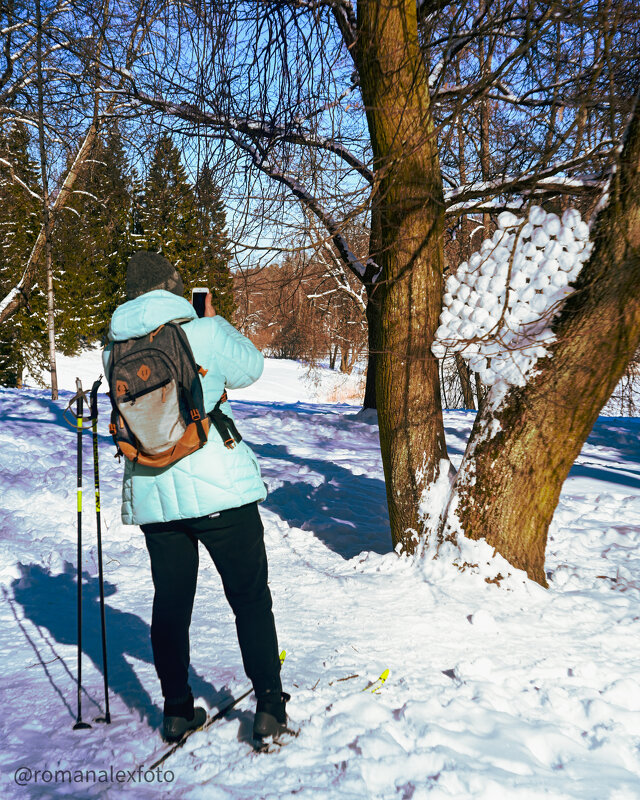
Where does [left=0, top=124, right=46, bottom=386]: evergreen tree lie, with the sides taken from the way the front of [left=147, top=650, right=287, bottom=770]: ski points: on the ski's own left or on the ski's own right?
on the ski's own left

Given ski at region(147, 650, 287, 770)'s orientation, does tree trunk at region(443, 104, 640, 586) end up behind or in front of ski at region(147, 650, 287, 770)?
in front

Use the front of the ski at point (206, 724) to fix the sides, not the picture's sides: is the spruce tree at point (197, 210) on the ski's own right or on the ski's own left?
on the ski's own left

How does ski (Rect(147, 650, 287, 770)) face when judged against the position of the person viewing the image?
facing away from the viewer and to the right of the viewer

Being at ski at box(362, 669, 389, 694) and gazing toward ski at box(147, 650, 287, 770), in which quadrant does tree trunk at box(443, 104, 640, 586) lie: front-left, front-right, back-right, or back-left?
back-right

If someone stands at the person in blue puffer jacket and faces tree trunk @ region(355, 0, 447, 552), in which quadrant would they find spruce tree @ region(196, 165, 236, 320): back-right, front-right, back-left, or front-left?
front-left

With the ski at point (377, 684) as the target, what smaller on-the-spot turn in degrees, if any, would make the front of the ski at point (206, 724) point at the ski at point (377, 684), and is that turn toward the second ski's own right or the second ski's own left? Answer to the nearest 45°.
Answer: approximately 45° to the second ski's own right
